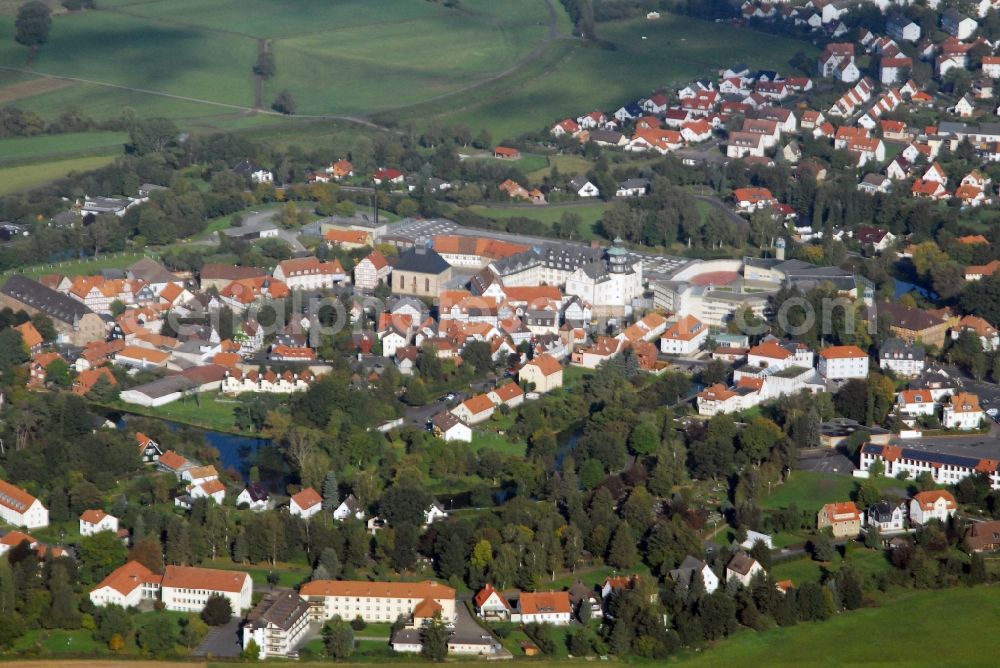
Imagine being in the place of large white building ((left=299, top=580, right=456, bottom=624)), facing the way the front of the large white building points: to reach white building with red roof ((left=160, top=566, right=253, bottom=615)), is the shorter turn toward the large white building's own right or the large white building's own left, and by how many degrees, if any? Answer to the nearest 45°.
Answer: approximately 90° to the large white building's own right

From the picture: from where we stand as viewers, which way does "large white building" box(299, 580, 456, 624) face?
facing the viewer

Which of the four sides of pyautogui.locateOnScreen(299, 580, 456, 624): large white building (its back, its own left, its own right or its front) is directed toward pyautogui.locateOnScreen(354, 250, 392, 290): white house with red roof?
back

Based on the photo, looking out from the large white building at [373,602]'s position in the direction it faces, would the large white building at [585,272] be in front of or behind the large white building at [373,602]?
behind

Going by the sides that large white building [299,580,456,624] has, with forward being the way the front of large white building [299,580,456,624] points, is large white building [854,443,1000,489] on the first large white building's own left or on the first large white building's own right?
on the first large white building's own left

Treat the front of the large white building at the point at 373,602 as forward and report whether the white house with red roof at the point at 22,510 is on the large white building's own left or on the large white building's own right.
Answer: on the large white building's own right

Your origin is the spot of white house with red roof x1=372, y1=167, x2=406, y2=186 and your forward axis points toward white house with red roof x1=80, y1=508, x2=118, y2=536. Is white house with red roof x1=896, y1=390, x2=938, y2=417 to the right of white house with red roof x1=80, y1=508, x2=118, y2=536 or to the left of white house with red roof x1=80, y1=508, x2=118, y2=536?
left

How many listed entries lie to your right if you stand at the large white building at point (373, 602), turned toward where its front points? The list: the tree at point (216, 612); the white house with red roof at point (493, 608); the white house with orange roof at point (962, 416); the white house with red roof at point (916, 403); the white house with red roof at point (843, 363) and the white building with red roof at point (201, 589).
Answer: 2

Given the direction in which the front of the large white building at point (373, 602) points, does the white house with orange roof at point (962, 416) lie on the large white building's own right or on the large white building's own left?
on the large white building's own left

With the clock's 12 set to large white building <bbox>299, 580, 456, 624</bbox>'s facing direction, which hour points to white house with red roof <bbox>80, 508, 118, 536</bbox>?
The white house with red roof is roughly at 4 o'clock from the large white building.

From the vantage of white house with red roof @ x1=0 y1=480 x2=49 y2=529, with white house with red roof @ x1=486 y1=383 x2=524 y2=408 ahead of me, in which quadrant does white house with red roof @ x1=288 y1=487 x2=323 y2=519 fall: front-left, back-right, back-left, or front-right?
front-right

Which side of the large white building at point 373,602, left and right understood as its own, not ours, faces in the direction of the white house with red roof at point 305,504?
back

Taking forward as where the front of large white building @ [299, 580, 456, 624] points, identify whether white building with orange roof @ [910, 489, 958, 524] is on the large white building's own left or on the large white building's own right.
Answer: on the large white building's own left
